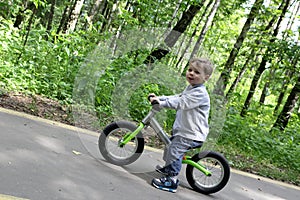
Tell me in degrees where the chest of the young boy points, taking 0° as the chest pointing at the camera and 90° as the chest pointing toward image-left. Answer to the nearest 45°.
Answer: approximately 90°
